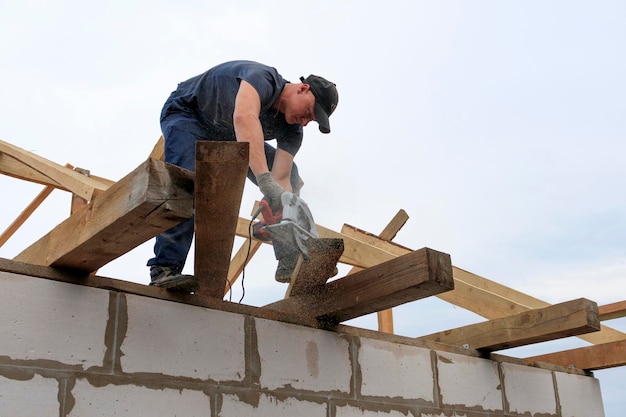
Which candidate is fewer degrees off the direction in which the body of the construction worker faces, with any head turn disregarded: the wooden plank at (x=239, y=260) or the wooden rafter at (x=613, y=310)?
the wooden rafter

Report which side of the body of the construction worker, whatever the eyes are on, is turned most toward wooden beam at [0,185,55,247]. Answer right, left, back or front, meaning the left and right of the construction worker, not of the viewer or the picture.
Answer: back

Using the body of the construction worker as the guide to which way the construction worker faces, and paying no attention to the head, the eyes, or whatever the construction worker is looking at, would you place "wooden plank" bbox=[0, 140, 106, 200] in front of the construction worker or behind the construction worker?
behind

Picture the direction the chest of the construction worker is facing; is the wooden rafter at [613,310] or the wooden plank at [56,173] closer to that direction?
the wooden rafter

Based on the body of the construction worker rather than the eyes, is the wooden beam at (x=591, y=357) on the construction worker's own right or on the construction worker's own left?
on the construction worker's own left

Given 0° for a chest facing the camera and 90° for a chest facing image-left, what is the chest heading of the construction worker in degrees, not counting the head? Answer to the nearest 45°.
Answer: approximately 315°
